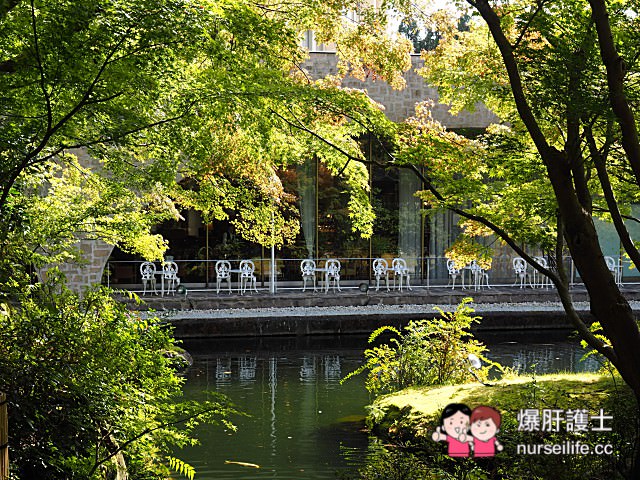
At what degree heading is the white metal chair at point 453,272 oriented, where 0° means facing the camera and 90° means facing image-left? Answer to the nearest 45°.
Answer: approximately 315°

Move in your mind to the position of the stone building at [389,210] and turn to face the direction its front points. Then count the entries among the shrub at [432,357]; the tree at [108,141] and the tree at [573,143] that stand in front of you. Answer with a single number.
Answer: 3

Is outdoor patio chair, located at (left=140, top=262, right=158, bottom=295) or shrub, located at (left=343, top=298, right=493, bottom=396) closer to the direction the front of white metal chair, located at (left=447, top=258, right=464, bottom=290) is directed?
the shrub

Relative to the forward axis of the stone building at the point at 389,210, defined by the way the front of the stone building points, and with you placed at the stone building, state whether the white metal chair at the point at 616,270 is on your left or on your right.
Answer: on your left

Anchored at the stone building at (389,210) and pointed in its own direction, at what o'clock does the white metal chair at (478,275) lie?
The white metal chair is roughly at 10 o'clock from the stone building.

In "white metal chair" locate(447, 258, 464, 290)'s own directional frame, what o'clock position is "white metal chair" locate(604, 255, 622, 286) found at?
"white metal chair" locate(604, 255, 622, 286) is roughly at 10 o'clock from "white metal chair" locate(447, 258, 464, 290).

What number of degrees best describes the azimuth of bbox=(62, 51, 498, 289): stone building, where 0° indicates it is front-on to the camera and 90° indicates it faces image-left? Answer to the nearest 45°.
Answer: approximately 0°

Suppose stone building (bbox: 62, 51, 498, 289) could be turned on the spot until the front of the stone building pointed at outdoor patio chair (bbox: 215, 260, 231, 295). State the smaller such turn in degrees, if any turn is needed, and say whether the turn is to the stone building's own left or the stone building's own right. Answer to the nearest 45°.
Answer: approximately 45° to the stone building's own right
